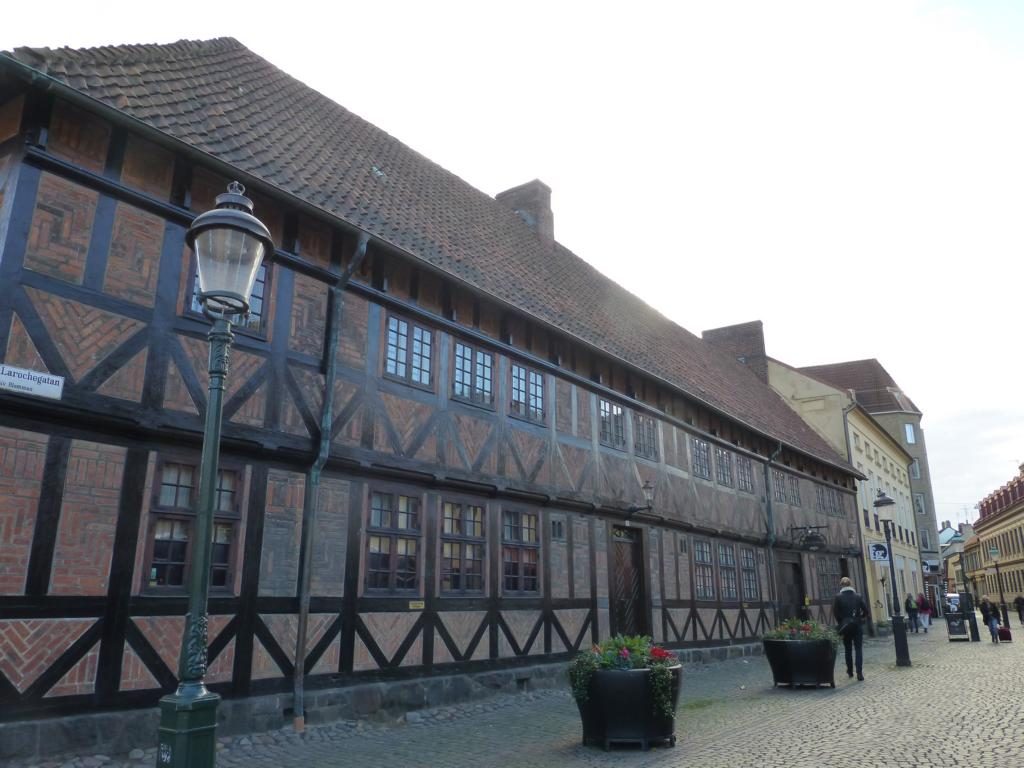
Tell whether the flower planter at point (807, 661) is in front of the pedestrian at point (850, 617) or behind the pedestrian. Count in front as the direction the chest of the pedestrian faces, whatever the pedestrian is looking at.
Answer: behind

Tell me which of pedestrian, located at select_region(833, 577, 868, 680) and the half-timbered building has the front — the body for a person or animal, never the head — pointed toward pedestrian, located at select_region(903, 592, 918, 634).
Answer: pedestrian, located at select_region(833, 577, 868, 680)

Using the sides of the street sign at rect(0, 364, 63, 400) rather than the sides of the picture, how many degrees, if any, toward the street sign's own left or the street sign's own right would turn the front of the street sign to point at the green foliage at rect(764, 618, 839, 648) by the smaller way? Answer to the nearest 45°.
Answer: approximately 45° to the street sign's own left

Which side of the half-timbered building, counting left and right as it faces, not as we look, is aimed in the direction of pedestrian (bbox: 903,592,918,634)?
left

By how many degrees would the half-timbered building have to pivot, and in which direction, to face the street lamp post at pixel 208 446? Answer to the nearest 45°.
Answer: approximately 45° to its right

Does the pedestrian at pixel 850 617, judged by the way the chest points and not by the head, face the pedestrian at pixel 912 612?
yes

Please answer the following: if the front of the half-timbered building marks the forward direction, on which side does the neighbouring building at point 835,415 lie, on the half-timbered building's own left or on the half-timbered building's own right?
on the half-timbered building's own left

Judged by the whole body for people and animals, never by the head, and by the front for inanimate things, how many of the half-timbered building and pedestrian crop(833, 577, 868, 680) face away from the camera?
1

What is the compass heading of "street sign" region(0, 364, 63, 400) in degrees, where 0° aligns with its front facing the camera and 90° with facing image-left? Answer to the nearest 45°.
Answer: approximately 315°

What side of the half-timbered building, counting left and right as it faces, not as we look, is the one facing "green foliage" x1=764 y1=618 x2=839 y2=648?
left

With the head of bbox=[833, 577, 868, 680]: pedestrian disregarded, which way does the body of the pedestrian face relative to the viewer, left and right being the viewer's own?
facing away from the viewer

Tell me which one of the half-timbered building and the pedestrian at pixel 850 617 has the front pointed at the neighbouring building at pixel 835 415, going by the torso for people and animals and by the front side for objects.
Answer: the pedestrian

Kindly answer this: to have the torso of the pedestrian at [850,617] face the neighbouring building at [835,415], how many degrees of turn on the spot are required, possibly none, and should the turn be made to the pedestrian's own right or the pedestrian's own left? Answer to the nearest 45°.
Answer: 0° — they already face it

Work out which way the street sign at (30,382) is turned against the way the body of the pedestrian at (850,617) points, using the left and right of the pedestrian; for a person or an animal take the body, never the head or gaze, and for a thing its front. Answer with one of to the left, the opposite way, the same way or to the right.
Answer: to the right

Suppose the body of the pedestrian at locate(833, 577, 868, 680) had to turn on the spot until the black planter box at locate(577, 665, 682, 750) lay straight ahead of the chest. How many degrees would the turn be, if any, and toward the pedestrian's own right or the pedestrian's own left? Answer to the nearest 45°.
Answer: approximately 180°

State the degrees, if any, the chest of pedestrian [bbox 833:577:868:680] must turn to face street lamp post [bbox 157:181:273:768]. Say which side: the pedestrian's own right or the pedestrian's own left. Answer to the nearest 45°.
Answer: approximately 180°

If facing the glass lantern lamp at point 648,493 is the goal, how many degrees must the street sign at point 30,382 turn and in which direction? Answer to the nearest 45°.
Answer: approximately 45° to its left

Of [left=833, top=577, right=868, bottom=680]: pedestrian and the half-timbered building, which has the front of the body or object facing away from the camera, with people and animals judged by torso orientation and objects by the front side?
the pedestrian

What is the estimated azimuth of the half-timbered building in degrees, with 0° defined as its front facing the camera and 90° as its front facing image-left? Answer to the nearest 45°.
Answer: approximately 315°
